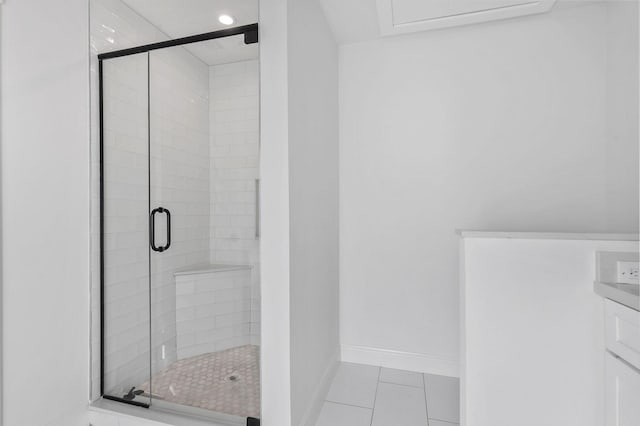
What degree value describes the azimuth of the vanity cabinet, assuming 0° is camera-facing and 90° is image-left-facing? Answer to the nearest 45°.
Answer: approximately 45°

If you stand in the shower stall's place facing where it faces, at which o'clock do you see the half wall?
The half wall is roughly at 9 o'clock from the shower stall.

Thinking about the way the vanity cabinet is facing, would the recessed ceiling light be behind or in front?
in front

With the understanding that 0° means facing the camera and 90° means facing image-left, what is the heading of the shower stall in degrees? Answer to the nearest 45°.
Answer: approximately 45°

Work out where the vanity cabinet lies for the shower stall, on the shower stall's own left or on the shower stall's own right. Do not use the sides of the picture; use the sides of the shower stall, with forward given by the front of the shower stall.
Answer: on the shower stall's own left

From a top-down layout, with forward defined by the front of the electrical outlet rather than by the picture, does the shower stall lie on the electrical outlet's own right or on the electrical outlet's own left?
on the electrical outlet's own right
